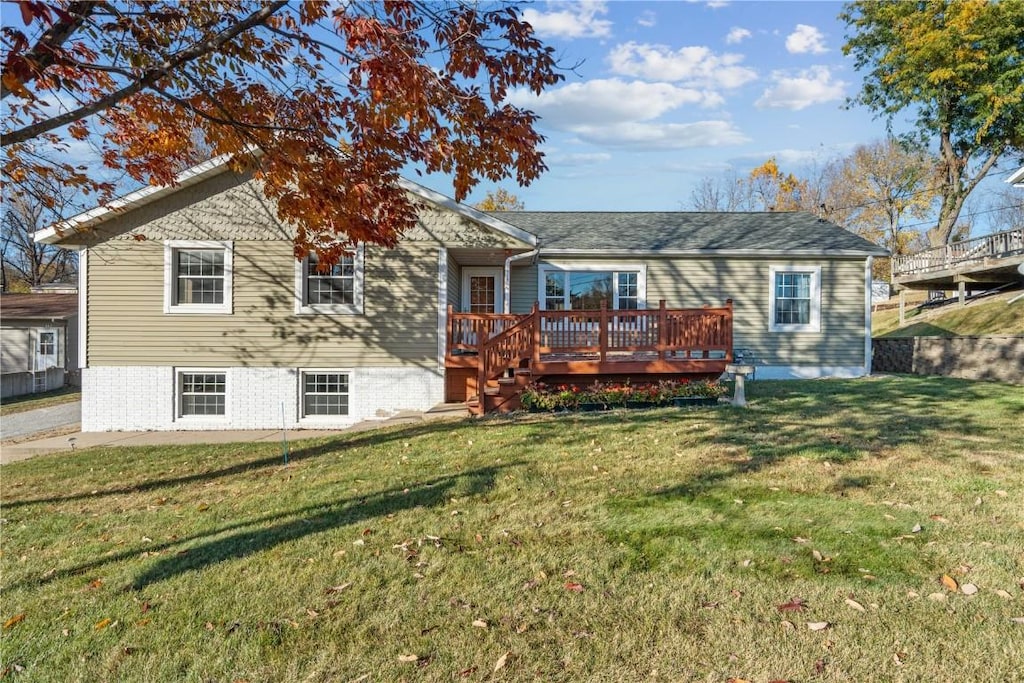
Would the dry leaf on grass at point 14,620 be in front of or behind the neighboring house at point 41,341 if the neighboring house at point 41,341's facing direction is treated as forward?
in front

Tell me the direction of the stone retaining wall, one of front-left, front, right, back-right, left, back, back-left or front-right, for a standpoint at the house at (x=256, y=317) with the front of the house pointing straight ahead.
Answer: left

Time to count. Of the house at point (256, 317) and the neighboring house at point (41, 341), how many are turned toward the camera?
2

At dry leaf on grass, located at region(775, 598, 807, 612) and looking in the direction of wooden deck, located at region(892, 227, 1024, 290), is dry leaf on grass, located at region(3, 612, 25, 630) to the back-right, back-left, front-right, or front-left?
back-left

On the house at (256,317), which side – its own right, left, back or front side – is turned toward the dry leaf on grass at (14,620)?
front
